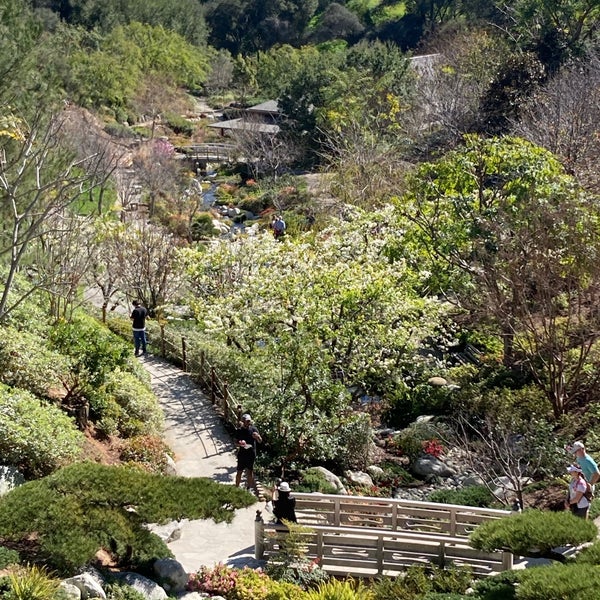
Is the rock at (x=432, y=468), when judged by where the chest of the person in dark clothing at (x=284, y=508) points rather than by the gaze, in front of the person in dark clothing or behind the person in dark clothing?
in front

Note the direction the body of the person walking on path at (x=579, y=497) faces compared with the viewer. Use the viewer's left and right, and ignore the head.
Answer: facing to the left of the viewer

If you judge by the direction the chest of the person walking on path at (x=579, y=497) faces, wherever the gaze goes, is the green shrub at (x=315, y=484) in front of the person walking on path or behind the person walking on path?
in front

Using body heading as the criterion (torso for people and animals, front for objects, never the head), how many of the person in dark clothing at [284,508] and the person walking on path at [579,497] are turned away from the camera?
1

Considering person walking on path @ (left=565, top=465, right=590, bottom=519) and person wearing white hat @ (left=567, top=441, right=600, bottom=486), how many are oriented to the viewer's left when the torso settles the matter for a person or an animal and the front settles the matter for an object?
2

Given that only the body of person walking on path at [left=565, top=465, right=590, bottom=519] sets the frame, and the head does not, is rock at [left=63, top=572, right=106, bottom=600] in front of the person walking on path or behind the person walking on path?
in front

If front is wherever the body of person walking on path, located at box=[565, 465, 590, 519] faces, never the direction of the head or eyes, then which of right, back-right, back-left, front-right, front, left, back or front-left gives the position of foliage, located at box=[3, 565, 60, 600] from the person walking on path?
front-left

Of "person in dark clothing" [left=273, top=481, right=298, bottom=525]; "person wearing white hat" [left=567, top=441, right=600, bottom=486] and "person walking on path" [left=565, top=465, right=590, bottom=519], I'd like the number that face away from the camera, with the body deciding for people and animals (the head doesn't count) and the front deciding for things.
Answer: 1

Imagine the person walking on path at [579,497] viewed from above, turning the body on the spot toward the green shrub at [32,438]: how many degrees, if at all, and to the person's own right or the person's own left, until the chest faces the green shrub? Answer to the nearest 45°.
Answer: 0° — they already face it

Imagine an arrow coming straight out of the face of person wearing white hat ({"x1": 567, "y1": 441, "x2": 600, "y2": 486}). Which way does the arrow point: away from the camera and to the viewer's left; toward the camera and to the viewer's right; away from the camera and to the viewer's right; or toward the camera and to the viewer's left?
toward the camera and to the viewer's left

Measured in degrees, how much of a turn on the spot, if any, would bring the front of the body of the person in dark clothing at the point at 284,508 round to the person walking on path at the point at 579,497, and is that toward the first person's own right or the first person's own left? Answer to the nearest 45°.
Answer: approximately 90° to the first person's own right

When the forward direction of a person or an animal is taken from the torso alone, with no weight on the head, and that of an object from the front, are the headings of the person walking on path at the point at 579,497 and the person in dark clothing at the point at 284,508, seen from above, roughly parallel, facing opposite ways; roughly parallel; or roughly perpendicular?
roughly perpendicular

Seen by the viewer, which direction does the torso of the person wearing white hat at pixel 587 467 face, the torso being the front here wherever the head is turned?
to the viewer's left

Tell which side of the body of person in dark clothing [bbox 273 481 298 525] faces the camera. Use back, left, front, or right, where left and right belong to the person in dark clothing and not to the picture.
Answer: back
